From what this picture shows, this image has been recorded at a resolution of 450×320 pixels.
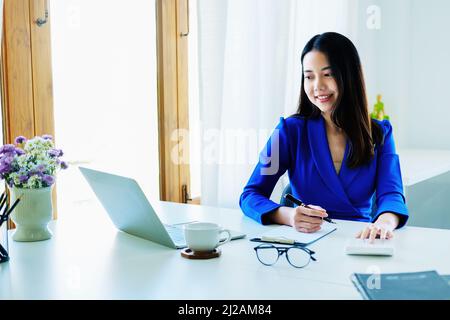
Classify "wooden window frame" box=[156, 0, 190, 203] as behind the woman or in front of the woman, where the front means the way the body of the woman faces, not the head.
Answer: behind

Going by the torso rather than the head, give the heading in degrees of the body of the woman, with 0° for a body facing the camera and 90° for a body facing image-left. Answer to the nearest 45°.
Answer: approximately 0°

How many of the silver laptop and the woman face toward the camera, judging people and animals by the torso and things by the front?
1

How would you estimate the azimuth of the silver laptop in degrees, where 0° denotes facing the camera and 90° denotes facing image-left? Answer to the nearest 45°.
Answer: approximately 225°
